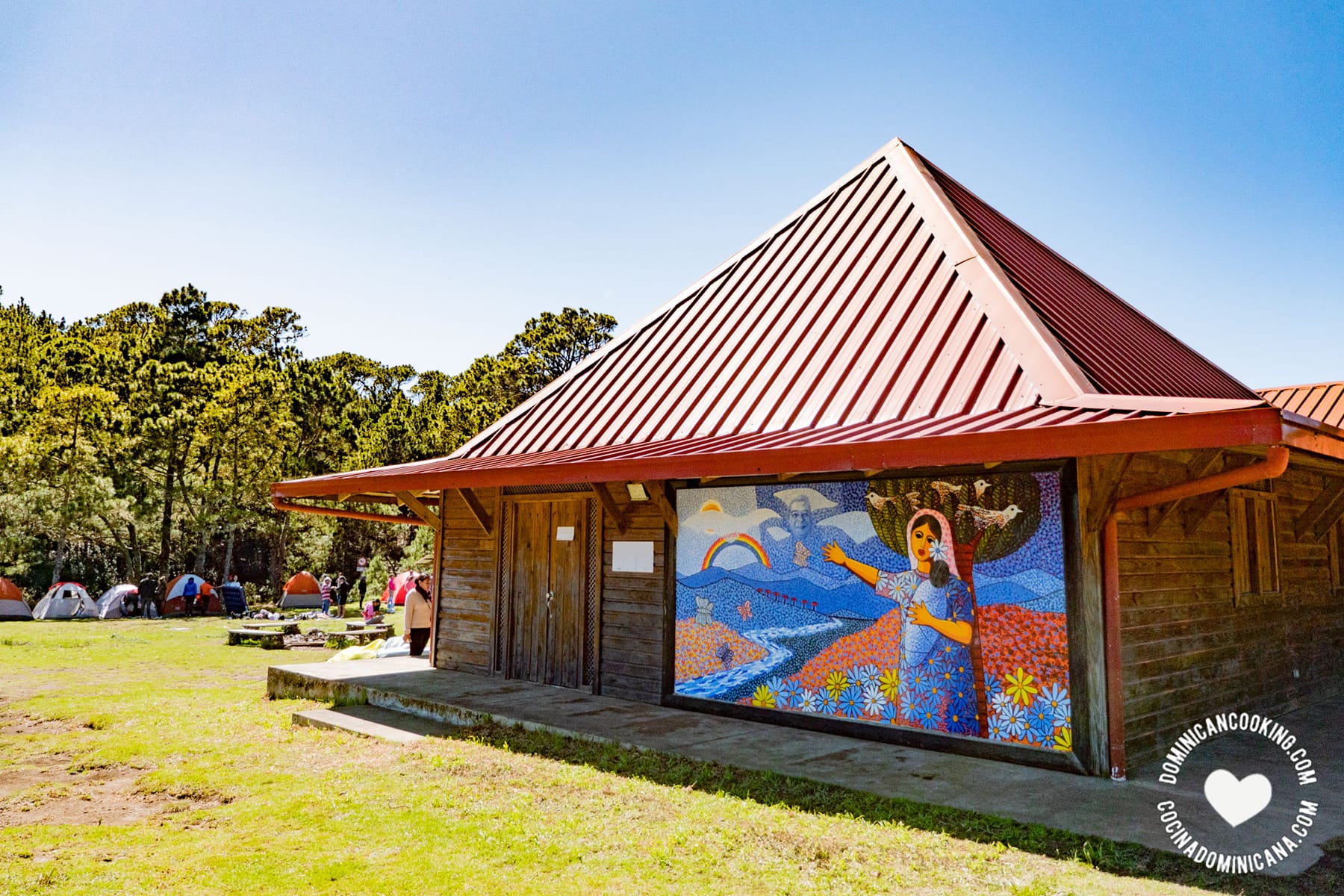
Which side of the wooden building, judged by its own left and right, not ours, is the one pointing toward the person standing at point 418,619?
right

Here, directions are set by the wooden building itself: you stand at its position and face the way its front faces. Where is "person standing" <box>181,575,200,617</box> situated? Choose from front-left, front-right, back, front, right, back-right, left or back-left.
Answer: right

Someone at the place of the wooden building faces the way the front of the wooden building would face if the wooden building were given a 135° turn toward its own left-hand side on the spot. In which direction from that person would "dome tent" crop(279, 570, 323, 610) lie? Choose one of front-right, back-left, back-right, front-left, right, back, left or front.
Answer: back-left

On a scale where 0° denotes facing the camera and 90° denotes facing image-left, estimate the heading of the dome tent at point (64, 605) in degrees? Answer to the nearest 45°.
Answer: approximately 0°

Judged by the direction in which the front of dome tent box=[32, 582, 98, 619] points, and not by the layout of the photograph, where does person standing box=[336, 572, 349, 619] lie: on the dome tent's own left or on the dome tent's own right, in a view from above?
on the dome tent's own left

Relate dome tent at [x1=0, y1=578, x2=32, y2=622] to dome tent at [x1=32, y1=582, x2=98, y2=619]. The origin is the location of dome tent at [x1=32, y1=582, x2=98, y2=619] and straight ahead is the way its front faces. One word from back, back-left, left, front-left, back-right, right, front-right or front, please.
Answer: right

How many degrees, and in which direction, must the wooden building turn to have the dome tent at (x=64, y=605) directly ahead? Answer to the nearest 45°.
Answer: approximately 90° to its right

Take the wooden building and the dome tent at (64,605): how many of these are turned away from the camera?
0

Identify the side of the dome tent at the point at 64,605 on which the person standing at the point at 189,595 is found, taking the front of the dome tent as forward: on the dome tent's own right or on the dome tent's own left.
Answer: on the dome tent's own left

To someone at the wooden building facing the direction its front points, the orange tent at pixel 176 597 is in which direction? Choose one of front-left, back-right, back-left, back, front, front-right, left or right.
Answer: right

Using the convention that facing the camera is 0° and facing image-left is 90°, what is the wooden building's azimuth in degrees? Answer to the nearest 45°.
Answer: approximately 45°

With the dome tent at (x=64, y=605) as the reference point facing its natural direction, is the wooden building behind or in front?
in front

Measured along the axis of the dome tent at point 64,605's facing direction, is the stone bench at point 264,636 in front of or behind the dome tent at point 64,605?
in front
